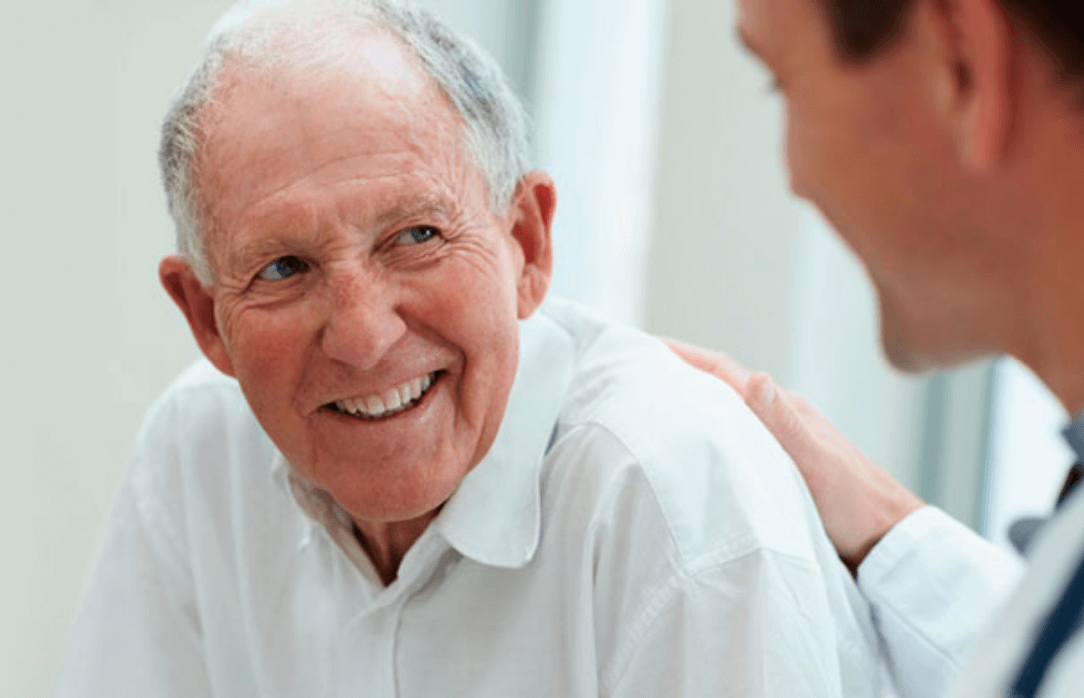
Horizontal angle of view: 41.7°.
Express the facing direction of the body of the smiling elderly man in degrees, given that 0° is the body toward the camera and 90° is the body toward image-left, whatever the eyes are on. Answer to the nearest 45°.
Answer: approximately 45°
